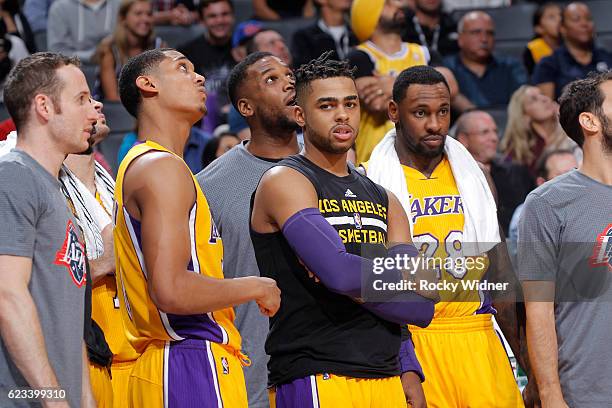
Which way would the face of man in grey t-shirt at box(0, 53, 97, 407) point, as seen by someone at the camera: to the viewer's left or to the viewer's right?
to the viewer's right

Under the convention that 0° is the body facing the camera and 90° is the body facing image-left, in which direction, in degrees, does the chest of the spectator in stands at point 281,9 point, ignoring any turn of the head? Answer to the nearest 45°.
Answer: approximately 0°

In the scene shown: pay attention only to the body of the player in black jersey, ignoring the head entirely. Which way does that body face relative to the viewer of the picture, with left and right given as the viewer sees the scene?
facing the viewer and to the right of the viewer

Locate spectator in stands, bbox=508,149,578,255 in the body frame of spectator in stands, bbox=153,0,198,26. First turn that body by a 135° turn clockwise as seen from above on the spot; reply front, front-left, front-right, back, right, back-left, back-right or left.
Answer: back

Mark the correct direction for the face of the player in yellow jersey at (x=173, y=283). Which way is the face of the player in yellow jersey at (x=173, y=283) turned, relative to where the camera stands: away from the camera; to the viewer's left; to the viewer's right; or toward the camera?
to the viewer's right

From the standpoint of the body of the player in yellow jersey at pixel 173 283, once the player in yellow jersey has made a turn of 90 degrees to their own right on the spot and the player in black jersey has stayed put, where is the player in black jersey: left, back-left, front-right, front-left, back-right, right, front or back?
left

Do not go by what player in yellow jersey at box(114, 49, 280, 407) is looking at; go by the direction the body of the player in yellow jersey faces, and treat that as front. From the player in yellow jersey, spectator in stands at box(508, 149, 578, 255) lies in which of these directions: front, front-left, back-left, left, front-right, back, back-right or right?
front-left

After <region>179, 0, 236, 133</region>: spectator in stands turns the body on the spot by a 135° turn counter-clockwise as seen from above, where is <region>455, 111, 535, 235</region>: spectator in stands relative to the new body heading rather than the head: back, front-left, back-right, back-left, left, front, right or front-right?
right

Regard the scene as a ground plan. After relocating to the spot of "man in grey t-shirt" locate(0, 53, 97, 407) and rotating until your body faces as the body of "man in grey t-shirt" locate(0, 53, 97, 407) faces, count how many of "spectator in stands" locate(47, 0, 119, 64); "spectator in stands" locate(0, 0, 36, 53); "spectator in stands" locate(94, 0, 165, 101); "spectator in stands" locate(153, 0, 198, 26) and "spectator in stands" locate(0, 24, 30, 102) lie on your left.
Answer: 5

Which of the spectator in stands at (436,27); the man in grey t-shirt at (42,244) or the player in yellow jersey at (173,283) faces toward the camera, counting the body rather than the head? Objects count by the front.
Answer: the spectator in stands

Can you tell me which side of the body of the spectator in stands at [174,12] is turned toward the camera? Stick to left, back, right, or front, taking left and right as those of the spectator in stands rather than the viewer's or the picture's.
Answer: front

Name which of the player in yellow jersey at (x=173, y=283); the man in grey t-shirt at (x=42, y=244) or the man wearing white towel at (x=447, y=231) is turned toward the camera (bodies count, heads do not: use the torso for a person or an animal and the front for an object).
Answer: the man wearing white towel

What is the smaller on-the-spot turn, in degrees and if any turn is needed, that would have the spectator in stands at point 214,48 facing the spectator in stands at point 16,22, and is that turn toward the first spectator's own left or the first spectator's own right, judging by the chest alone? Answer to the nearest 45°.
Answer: approximately 90° to the first spectator's own right

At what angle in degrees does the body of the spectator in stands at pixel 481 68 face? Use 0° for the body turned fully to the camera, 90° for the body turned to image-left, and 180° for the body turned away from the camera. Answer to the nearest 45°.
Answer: approximately 0°

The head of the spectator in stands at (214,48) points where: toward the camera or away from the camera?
toward the camera

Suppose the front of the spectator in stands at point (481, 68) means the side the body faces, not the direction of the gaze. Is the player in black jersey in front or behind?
in front

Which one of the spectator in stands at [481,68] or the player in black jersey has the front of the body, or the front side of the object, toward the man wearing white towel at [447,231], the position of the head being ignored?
the spectator in stands

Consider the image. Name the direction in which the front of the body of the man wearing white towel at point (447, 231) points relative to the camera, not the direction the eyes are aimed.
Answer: toward the camera

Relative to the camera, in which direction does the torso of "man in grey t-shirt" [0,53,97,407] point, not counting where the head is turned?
to the viewer's right
